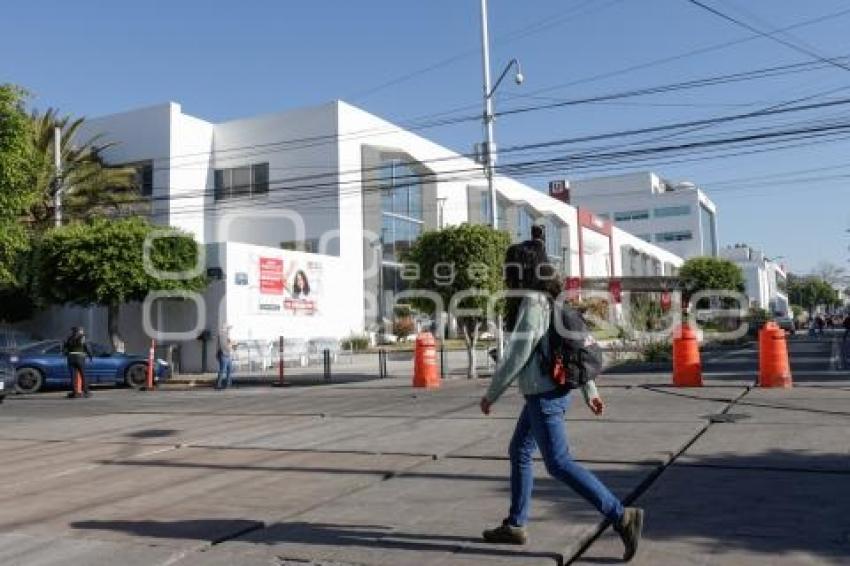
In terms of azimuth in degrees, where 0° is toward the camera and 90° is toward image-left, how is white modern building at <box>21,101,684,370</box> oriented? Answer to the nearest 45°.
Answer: approximately 315°

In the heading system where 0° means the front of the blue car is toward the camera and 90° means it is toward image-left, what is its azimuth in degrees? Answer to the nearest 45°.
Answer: approximately 270°

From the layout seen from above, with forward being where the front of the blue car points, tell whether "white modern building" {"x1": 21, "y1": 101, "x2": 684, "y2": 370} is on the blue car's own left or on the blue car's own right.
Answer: on the blue car's own left
